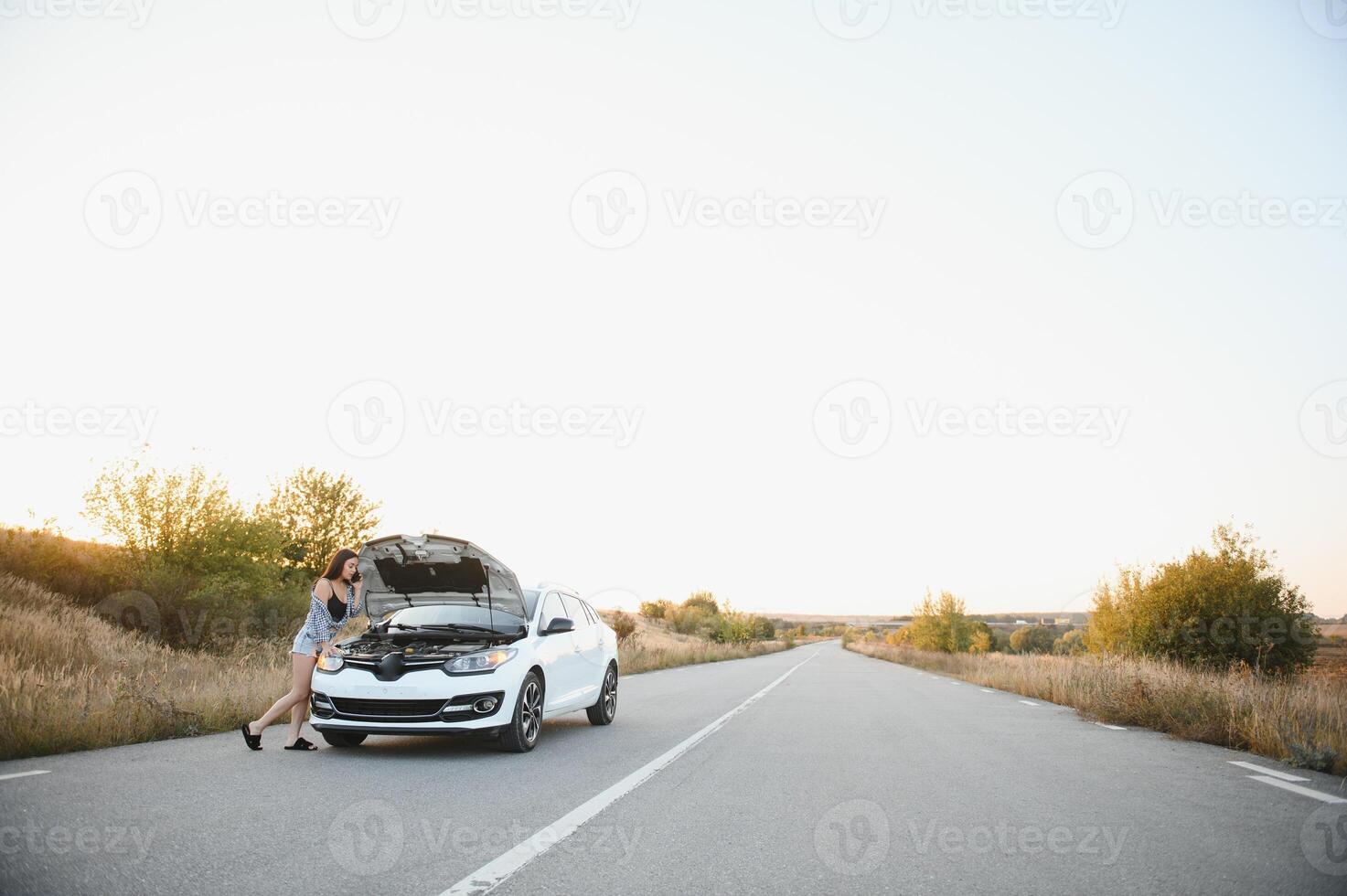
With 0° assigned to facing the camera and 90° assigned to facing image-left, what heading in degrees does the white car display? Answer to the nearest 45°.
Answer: approximately 45°

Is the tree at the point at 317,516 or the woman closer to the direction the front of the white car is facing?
the woman

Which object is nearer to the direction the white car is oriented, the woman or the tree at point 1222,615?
the woman

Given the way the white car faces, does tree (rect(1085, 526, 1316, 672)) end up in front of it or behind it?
behind

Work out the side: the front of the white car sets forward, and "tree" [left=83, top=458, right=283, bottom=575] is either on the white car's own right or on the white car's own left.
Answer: on the white car's own right

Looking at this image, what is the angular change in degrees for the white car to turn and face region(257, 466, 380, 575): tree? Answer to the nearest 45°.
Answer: approximately 135° to its right
